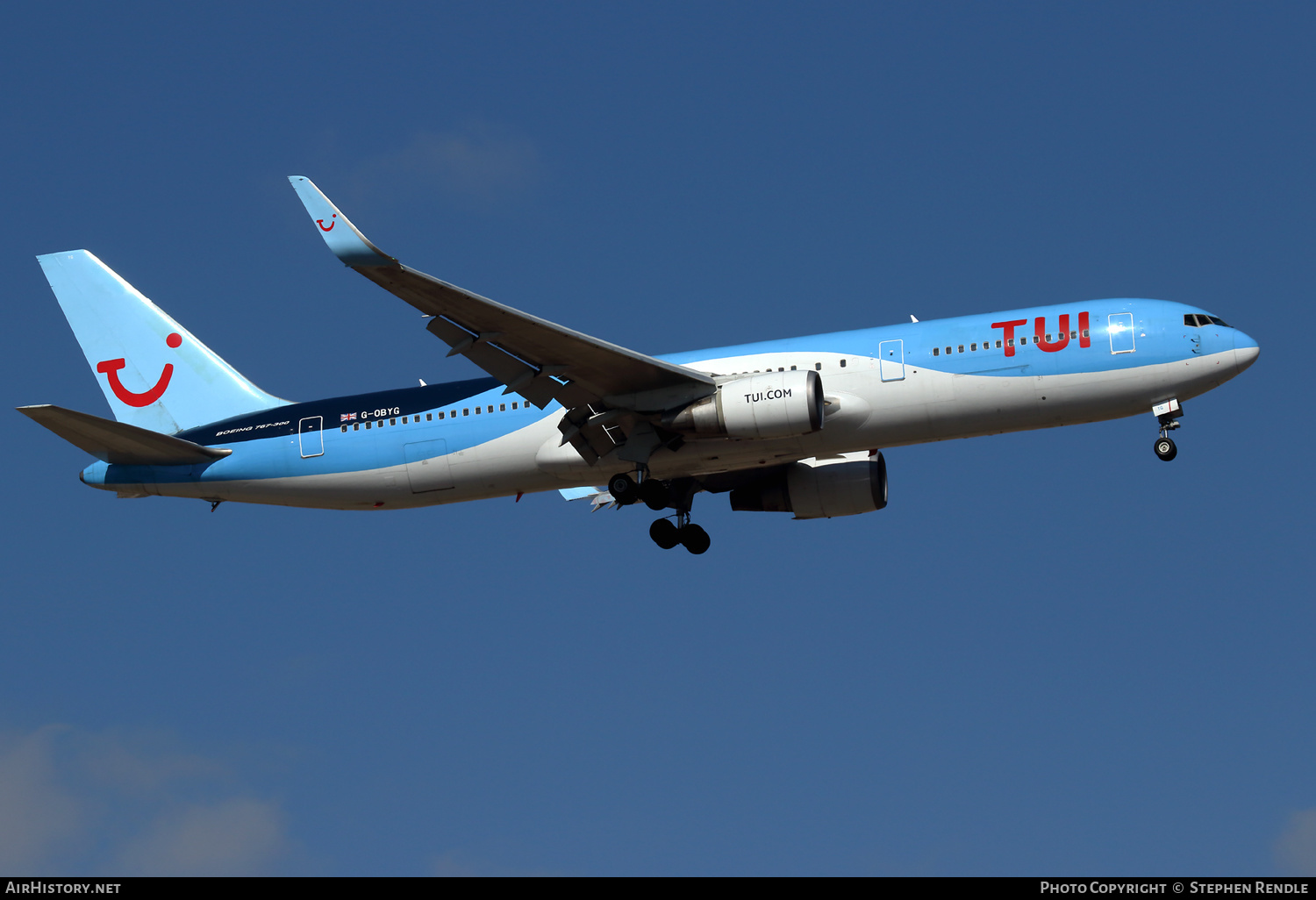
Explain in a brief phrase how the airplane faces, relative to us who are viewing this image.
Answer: facing to the right of the viewer
